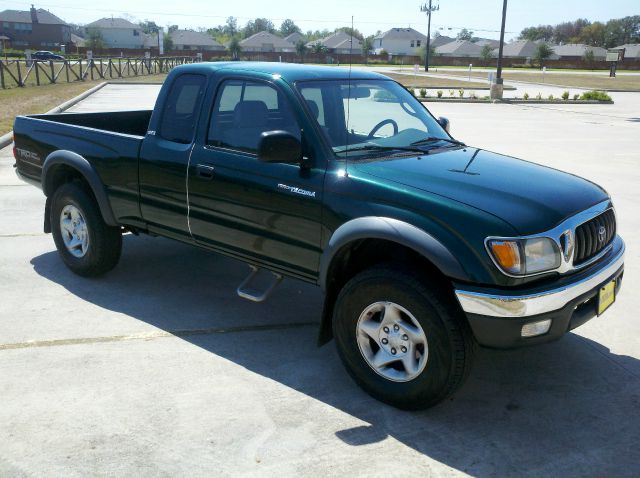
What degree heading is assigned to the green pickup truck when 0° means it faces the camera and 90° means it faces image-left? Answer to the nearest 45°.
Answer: approximately 315°

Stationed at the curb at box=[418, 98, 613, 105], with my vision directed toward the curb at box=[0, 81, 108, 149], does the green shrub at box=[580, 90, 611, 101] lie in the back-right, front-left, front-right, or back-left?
back-left

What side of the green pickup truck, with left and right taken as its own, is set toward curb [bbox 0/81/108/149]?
back

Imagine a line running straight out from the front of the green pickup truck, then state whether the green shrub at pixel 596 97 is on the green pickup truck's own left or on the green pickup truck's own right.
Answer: on the green pickup truck's own left

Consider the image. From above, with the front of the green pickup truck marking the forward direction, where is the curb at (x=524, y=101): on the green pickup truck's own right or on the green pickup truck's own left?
on the green pickup truck's own left
